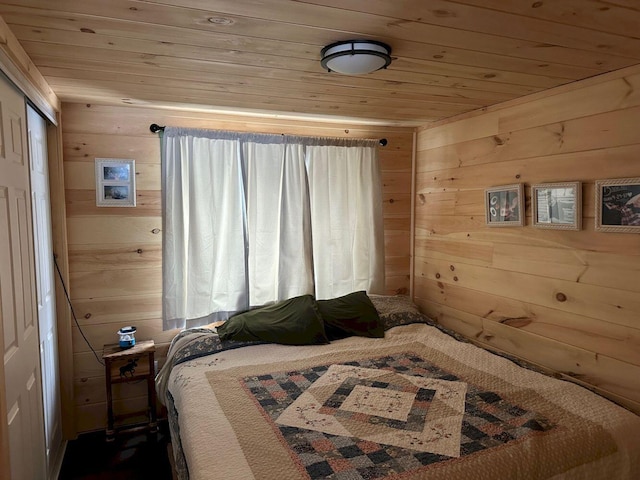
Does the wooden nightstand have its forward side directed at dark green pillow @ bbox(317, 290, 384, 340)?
no

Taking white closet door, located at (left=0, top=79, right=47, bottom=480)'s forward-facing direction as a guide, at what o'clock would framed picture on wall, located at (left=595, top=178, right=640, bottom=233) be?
The framed picture on wall is roughly at 1 o'clock from the white closet door.

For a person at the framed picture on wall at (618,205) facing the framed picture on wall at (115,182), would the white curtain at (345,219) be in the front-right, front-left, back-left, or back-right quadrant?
front-right

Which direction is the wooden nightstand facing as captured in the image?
toward the camera

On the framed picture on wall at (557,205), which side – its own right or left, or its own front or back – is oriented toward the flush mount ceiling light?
front

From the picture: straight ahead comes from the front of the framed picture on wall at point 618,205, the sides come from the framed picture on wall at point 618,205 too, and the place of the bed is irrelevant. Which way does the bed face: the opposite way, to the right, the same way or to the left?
to the left

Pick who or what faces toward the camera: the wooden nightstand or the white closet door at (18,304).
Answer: the wooden nightstand

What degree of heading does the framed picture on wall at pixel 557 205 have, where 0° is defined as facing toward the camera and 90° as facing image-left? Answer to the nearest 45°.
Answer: approximately 45°

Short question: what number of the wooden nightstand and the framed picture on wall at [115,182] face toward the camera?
2

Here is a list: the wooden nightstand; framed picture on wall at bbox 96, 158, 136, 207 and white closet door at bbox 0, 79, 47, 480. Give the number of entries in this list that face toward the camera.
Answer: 2

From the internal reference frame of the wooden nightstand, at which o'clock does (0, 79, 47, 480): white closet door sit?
The white closet door is roughly at 1 o'clock from the wooden nightstand.

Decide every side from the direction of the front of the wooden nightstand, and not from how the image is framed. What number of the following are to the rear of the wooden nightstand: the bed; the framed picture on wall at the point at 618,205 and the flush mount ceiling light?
0

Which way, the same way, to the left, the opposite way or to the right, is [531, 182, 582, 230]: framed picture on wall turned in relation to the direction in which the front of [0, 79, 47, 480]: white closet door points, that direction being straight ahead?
the opposite way

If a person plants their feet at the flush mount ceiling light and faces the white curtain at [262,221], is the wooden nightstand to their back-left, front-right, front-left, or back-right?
front-left

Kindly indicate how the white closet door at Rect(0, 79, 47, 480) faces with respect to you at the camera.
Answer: facing to the right of the viewer

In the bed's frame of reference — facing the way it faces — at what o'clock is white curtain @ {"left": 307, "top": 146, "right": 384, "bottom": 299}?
The white curtain is roughly at 7 o'clock from the bed.

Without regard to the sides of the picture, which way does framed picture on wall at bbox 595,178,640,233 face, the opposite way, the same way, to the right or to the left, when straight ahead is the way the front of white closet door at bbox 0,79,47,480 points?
the opposite way
